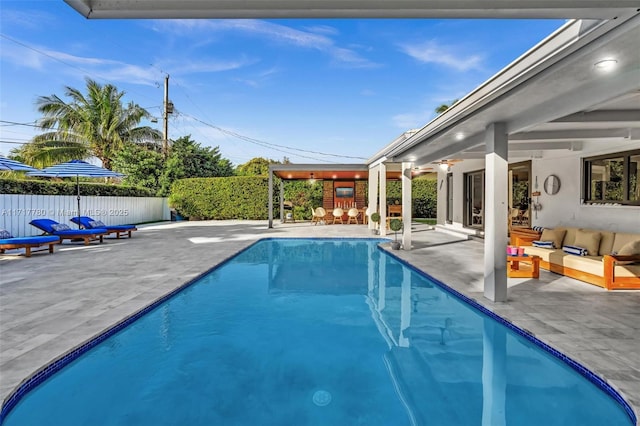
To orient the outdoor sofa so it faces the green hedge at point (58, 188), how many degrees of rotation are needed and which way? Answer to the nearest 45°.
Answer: approximately 45° to its right

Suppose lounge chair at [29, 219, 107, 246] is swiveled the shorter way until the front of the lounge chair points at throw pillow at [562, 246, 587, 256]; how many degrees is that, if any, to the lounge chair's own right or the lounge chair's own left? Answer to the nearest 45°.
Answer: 0° — it already faces it

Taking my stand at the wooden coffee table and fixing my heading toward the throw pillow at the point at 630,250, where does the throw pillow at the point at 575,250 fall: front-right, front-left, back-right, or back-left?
front-left

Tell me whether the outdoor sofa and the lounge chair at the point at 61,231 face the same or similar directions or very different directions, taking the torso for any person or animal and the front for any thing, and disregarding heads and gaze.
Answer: very different directions

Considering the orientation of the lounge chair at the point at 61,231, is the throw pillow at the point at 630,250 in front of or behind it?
in front

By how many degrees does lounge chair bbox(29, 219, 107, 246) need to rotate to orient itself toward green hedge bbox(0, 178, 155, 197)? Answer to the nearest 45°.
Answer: approximately 135° to its left

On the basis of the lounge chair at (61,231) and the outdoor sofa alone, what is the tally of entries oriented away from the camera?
0

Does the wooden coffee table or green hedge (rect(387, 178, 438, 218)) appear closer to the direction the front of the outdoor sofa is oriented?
the wooden coffee table

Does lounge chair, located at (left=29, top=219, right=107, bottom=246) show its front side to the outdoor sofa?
yes

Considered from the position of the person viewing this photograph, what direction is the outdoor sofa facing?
facing the viewer and to the left of the viewer

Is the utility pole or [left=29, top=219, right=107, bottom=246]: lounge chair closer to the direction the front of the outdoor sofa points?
the lounge chair

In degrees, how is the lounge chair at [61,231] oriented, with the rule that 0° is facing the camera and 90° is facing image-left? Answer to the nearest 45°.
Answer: approximately 315°

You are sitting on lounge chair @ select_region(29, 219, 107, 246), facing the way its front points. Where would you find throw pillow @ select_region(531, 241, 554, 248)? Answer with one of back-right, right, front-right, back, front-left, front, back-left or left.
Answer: front

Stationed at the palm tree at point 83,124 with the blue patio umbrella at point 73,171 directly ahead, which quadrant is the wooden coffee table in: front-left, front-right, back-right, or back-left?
front-left
